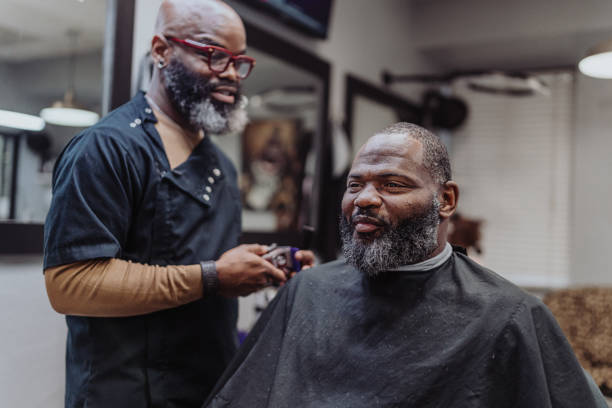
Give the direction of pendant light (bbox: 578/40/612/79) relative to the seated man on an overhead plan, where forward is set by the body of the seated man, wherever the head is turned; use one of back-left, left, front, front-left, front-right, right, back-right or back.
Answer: back

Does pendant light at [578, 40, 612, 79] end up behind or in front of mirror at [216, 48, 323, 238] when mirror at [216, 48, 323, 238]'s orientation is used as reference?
in front

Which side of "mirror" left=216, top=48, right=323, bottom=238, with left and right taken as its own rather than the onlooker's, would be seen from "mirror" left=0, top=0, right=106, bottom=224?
right

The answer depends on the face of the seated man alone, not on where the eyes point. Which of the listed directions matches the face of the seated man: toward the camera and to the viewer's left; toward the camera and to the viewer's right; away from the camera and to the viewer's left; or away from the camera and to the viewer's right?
toward the camera and to the viewer's left

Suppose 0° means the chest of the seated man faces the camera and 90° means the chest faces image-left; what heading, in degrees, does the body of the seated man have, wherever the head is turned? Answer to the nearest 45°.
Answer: approximately 45°

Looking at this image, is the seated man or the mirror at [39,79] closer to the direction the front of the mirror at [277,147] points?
the seated man

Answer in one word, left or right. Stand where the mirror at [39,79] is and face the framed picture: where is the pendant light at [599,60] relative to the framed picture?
right

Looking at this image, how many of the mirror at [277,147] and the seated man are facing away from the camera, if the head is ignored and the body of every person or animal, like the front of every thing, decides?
0

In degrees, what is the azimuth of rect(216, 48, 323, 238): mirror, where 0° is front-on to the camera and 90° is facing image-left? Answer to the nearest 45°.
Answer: approximately 315°
